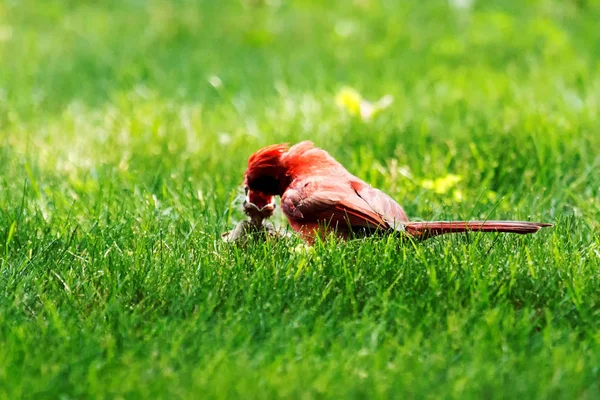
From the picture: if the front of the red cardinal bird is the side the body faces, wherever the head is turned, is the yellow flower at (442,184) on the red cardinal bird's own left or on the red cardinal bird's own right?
on the red cardinal bird's own right

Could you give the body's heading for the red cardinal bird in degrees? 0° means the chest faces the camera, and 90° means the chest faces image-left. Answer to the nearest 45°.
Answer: approximately 90°
